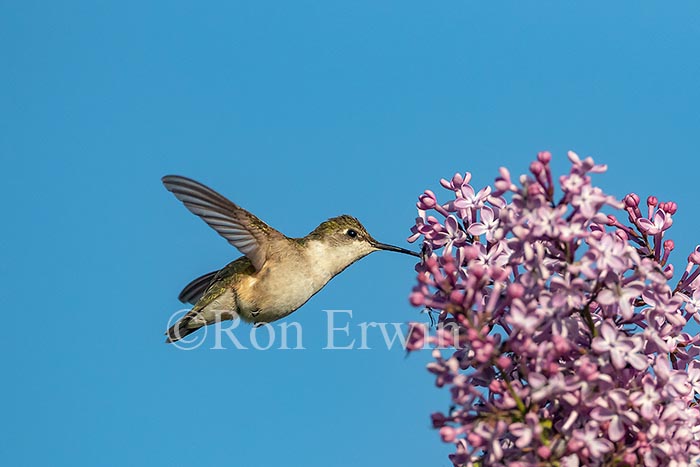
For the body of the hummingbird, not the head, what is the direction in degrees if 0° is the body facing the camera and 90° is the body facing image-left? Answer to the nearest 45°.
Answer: approximately 270°
